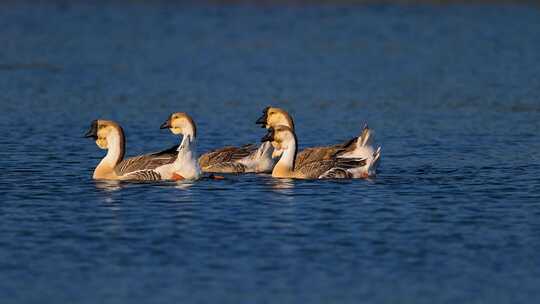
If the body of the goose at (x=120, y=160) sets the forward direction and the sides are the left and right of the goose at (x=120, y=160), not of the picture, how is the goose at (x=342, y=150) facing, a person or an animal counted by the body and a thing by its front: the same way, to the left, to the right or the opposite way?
the same way

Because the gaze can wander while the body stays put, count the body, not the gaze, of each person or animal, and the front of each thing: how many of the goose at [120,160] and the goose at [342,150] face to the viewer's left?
2

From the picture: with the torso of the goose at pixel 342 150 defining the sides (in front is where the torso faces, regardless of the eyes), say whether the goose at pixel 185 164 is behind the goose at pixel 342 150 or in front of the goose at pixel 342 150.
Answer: in front

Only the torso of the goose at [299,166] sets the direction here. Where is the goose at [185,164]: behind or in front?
in front

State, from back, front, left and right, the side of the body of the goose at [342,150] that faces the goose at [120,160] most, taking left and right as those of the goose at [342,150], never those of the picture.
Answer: front

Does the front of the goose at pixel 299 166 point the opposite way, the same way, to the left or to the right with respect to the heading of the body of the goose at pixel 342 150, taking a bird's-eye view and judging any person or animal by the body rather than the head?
the same way

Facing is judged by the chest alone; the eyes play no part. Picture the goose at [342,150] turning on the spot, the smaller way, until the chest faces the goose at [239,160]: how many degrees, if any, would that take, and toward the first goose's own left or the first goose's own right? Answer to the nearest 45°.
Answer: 0° — it already faces it

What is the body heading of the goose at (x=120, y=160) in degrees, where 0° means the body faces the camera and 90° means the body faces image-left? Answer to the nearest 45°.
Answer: approximately 90°

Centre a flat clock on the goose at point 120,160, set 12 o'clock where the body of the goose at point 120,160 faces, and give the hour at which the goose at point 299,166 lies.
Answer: the goose at point 299,166 is roughly at 6 o'clock from the goose at point 120,160.

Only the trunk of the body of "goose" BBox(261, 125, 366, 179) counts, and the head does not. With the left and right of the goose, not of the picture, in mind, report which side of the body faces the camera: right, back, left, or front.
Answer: left

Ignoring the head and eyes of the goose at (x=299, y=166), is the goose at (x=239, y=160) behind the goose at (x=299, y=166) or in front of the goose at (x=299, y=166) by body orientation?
in front

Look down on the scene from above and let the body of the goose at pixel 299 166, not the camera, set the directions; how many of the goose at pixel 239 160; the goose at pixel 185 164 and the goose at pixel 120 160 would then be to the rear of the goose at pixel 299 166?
0

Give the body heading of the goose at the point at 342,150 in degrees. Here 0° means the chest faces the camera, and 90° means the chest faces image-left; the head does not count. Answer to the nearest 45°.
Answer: approximately 90°

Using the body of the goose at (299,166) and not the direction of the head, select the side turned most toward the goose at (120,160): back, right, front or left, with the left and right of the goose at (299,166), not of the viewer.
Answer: front

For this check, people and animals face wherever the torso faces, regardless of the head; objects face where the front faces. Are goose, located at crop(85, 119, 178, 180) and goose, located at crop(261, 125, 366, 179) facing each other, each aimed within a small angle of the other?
no
